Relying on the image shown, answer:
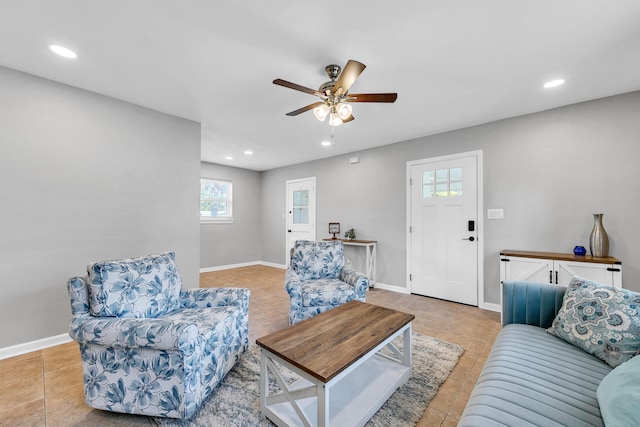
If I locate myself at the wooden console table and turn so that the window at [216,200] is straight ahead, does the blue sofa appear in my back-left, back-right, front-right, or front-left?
back-left

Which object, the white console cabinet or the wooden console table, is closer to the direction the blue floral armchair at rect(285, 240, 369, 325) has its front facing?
the white console cabinet

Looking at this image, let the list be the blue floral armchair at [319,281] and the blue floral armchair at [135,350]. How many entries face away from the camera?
0

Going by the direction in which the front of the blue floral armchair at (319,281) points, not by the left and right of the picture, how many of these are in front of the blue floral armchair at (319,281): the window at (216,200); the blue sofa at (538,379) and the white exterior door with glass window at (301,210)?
1

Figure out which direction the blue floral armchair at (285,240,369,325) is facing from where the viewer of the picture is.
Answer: facing the viewer and to the right of the viewer

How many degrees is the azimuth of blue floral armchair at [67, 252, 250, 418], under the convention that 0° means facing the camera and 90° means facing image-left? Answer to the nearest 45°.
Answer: approximately 315°

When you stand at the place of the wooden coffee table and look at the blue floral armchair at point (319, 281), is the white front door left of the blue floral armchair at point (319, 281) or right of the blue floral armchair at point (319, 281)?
right

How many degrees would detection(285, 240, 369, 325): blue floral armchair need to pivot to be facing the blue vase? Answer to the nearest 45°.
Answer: approximately 45° to its left

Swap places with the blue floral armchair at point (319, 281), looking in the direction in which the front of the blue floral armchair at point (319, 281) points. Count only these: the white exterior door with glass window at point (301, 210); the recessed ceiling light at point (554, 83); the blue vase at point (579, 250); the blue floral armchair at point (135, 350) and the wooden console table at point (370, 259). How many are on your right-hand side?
1

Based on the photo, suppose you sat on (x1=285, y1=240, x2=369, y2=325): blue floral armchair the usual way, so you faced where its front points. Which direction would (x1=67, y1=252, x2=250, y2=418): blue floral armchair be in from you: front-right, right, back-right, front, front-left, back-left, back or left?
right

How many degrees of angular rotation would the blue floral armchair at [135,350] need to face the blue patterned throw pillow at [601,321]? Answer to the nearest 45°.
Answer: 0° — it already faces it

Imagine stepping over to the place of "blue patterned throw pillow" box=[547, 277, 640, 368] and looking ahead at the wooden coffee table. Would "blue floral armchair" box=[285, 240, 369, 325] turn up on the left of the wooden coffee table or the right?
right

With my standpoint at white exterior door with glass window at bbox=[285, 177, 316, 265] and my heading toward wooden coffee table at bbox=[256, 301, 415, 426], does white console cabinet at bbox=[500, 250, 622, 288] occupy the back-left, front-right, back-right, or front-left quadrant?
front-left

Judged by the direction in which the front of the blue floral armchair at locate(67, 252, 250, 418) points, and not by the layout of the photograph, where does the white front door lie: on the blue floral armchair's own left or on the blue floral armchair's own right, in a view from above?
on the blue floral armchair's own left
